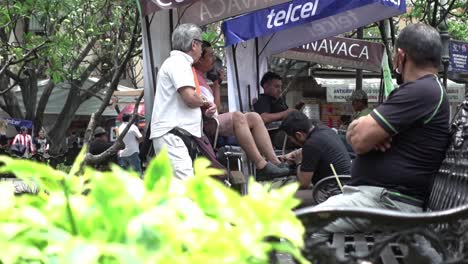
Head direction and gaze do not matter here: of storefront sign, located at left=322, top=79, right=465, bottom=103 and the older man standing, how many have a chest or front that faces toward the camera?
1

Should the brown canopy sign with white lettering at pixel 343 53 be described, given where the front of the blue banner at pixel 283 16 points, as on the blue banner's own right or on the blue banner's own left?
on the blue banner's own left

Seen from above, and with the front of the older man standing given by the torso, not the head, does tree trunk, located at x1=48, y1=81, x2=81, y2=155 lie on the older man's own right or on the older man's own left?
on the older man's own left

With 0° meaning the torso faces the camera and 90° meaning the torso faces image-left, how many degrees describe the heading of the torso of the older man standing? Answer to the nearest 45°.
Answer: approximately 270°

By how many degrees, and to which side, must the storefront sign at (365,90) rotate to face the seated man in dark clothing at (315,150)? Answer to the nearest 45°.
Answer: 0° — it already faces them

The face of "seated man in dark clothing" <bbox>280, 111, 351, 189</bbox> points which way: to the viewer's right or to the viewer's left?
to the viewer's left
